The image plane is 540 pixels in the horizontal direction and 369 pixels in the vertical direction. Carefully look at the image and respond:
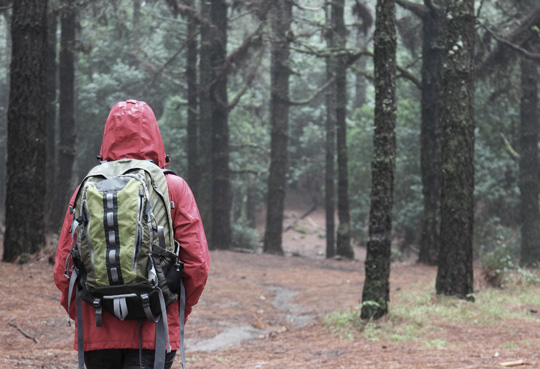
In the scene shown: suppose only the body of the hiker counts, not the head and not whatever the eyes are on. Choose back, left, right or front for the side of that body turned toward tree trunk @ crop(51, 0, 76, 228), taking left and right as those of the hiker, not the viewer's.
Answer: front

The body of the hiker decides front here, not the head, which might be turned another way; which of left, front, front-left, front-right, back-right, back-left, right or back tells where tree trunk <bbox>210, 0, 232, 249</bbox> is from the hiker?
front

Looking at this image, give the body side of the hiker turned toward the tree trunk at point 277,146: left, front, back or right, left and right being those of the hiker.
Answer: front

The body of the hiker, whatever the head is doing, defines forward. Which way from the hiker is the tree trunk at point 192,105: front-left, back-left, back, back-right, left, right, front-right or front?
front

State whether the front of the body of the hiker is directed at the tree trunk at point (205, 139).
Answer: yes

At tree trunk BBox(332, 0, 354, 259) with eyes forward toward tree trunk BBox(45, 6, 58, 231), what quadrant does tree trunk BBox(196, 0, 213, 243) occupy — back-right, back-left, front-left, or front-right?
front-right

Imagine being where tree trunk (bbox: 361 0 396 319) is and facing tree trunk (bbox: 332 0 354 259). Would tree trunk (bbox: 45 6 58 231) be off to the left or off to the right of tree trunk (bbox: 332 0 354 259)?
left

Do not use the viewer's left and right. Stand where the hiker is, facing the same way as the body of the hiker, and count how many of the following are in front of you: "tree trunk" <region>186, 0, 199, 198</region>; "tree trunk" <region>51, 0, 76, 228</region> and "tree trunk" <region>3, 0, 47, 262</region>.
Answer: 3

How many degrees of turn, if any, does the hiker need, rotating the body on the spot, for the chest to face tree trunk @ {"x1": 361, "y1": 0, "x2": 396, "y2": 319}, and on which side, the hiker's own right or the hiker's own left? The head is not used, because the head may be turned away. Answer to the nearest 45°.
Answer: approximately 45° to the hiker's own right

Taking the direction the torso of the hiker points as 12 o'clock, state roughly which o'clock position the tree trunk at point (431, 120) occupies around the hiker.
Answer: The tree trunk is roughly at 1 o'clock from the hiker.

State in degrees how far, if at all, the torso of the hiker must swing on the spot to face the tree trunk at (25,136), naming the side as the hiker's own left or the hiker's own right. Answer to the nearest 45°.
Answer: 0° — they already face it

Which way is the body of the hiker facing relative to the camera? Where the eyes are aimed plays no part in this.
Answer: away from the camera
